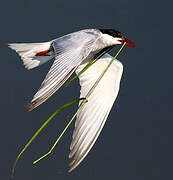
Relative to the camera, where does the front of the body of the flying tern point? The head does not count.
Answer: to the viewer's right
